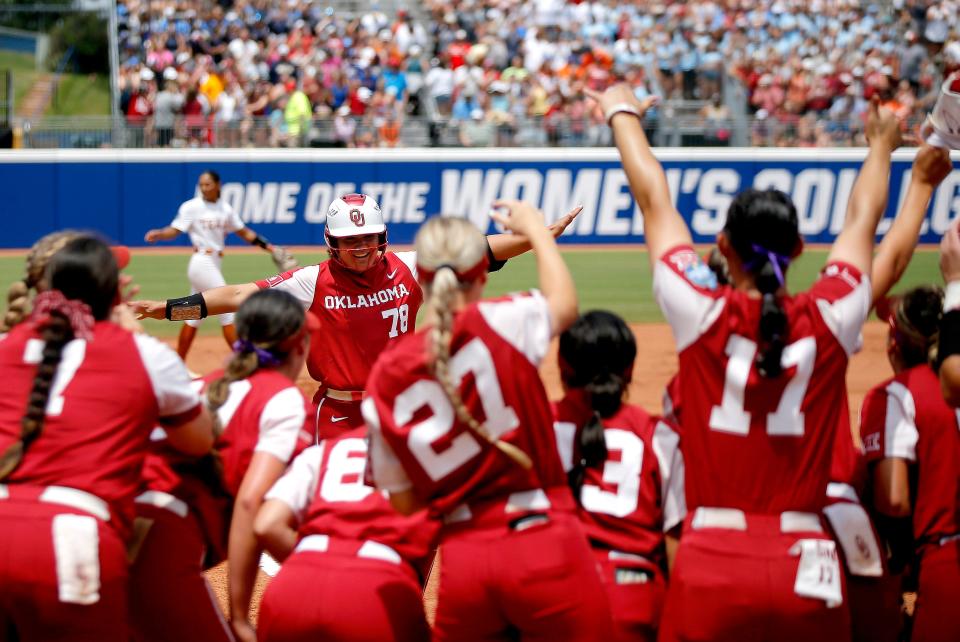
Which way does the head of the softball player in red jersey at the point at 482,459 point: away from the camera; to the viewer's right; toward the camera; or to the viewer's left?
away from the camera

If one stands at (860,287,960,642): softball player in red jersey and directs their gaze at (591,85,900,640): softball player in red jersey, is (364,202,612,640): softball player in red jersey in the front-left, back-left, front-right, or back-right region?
front-right

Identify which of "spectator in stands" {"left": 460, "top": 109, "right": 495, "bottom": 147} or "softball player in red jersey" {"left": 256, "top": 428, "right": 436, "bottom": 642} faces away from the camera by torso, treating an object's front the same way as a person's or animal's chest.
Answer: the softball player in red jersey

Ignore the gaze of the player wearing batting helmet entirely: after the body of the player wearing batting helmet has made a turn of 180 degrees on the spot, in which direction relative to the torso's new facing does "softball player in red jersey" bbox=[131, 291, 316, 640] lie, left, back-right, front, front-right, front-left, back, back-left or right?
back

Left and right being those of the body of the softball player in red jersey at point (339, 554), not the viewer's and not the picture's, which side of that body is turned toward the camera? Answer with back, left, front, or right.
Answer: back

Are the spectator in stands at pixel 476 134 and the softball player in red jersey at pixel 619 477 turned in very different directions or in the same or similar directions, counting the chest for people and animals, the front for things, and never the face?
very different directions

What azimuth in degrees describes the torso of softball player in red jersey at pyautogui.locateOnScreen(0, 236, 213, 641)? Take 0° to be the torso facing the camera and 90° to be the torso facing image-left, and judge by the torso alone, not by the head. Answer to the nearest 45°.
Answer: approximately 225°

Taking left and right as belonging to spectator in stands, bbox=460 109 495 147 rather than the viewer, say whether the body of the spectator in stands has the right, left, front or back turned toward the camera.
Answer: front

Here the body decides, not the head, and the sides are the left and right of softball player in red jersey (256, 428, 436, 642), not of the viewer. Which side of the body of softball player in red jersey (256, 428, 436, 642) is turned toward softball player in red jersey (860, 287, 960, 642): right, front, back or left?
right

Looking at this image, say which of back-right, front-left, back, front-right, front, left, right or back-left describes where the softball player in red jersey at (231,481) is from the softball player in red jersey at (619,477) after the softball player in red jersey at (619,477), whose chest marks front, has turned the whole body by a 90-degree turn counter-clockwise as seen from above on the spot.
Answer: front

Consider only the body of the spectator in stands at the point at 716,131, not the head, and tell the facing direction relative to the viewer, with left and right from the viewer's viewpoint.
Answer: facing the viewer

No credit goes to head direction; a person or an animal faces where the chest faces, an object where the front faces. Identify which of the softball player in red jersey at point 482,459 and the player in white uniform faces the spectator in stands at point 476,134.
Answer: the softball player in red jersey

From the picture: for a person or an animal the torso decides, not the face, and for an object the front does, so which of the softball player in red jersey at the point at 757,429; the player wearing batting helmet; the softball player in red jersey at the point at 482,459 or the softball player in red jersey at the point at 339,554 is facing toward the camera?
the player wearing batting helmet

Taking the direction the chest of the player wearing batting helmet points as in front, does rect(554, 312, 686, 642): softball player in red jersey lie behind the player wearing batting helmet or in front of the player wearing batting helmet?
in front

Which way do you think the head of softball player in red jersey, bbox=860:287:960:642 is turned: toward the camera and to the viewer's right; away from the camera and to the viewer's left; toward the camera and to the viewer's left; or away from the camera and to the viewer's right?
away from the camera and to the viewer's left

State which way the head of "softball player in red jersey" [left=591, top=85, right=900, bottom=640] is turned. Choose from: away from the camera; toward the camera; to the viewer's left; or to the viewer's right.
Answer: away from the camera

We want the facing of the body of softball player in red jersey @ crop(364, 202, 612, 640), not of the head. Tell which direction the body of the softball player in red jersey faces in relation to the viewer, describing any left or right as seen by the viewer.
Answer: facing away from the viewer

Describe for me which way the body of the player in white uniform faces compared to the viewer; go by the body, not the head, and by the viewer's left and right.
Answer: facing the viewer

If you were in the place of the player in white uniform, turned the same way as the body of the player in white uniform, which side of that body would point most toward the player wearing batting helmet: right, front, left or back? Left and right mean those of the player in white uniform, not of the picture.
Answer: front

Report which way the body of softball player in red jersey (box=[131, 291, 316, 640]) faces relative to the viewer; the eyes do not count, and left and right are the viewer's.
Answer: facing away from the viewer and to the right of the viewer

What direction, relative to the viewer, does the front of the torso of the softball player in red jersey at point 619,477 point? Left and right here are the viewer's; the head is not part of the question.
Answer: facing away from the viewer

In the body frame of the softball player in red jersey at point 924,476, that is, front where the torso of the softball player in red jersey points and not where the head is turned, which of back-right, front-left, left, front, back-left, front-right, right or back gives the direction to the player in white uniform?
front
